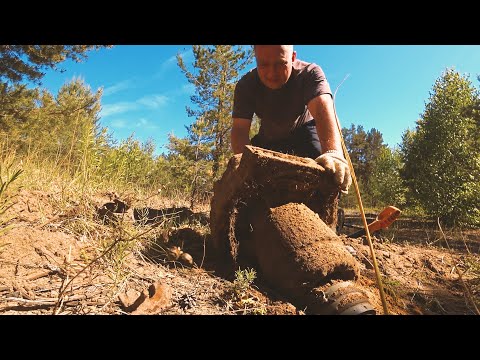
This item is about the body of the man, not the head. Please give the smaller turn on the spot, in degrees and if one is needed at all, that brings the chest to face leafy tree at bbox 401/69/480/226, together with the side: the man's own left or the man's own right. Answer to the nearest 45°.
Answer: approximately 135° to the man's own left

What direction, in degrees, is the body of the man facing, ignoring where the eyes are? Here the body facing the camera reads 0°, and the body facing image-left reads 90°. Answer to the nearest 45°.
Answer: approximately 0°

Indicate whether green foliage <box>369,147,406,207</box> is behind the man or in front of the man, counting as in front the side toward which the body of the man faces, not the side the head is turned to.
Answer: behind

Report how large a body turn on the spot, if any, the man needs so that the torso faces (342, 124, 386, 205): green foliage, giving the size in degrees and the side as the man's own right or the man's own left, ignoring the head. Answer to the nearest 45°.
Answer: approximately 180°

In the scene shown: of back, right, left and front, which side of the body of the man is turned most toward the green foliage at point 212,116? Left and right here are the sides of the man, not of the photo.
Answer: back

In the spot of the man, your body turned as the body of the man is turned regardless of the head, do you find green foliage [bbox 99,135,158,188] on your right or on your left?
on your right
